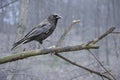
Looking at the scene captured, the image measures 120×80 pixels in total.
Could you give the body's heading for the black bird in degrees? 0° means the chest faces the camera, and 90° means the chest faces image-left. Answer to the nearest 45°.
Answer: approximately 270°
